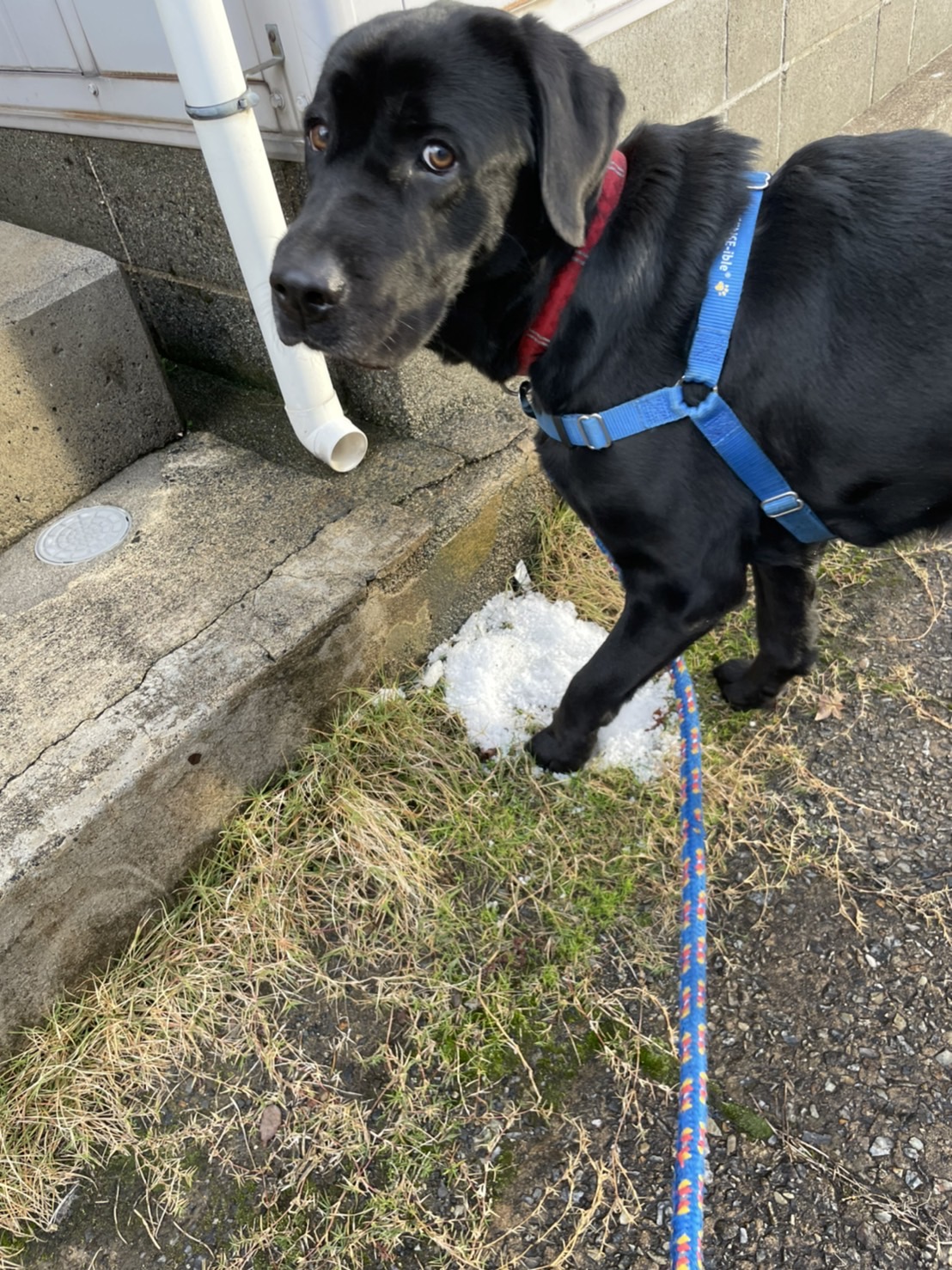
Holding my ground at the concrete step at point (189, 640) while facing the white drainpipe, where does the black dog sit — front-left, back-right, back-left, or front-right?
front-right

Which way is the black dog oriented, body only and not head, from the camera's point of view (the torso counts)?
to the viewer's left

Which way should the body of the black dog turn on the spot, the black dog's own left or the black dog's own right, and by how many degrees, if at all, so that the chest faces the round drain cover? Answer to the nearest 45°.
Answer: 0° — it already faces it

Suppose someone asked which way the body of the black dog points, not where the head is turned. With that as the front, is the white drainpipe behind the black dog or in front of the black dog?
in front

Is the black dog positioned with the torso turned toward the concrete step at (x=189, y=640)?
yes

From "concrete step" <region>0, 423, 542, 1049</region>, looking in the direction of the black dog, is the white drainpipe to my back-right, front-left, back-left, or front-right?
front-left
